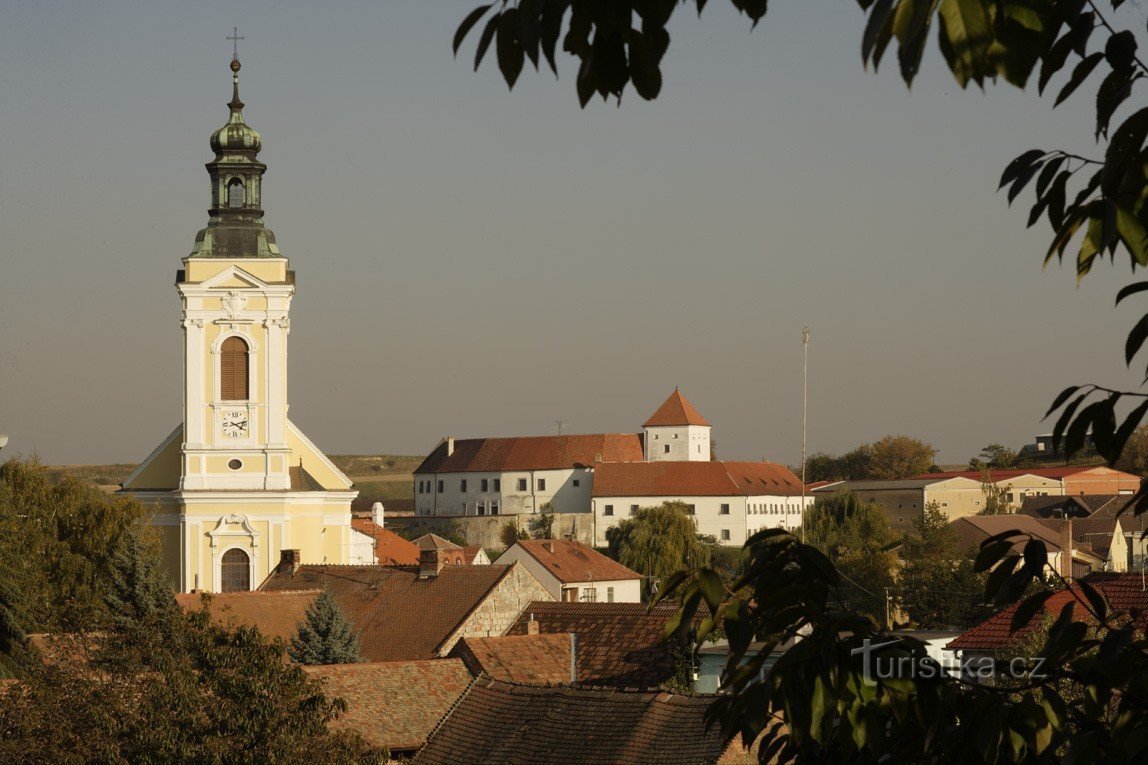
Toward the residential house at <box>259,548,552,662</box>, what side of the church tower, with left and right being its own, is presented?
front

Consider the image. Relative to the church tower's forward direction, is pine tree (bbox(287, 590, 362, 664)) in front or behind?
in front

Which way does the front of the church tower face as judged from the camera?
facing the viewer

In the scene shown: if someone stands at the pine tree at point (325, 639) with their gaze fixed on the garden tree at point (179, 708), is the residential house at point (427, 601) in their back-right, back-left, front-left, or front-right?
back-left

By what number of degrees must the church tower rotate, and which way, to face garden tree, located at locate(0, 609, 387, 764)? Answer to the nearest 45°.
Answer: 0° — it already faces it
